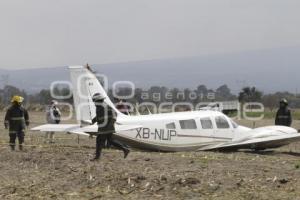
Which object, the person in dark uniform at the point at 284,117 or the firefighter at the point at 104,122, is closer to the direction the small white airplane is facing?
the person in dark uniform

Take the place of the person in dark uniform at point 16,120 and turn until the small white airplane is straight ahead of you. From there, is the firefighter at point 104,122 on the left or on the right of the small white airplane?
right

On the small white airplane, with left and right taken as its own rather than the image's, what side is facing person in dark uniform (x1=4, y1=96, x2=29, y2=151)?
back

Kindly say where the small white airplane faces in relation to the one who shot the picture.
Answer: facing to the right of the viewer

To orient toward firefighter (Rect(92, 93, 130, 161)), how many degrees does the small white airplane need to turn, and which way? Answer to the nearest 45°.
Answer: approximately 135° to its right

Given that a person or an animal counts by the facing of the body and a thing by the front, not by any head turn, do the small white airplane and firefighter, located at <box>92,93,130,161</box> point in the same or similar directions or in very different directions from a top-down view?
very different directions

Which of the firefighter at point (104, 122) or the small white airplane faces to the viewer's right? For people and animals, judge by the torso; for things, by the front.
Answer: the small white airplane

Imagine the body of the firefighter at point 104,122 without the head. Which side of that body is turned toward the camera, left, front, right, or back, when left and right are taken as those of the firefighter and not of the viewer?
left
